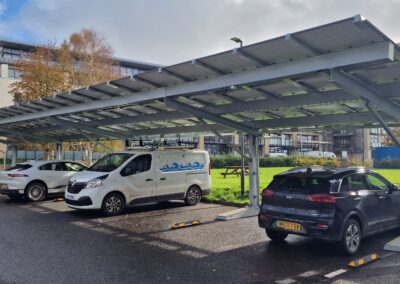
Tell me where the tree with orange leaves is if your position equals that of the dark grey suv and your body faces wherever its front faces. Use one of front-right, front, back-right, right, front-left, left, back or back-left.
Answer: left

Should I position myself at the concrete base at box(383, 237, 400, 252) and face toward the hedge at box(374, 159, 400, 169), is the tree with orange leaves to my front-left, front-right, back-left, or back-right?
front-left

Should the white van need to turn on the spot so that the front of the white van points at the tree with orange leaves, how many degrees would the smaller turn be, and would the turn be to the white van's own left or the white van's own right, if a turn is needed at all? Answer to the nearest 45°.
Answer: approximately 135° to the white van's own right

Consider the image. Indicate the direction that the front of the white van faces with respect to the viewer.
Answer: facing the viewer and to the left of the viewer

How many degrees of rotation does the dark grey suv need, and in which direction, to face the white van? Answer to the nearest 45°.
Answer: approximately 90° to its left

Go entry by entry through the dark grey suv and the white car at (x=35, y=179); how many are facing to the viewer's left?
0

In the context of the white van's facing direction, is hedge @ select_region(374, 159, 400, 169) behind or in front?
behind

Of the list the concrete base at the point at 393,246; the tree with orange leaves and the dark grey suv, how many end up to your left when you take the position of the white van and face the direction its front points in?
2

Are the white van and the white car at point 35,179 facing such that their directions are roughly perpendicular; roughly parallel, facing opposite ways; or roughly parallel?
roughly parallel, facing opposite ways

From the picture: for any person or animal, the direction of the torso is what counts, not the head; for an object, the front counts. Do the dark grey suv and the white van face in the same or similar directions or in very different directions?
very different directions

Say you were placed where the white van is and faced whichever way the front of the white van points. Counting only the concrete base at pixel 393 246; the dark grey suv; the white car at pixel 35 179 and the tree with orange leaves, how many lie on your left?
2
